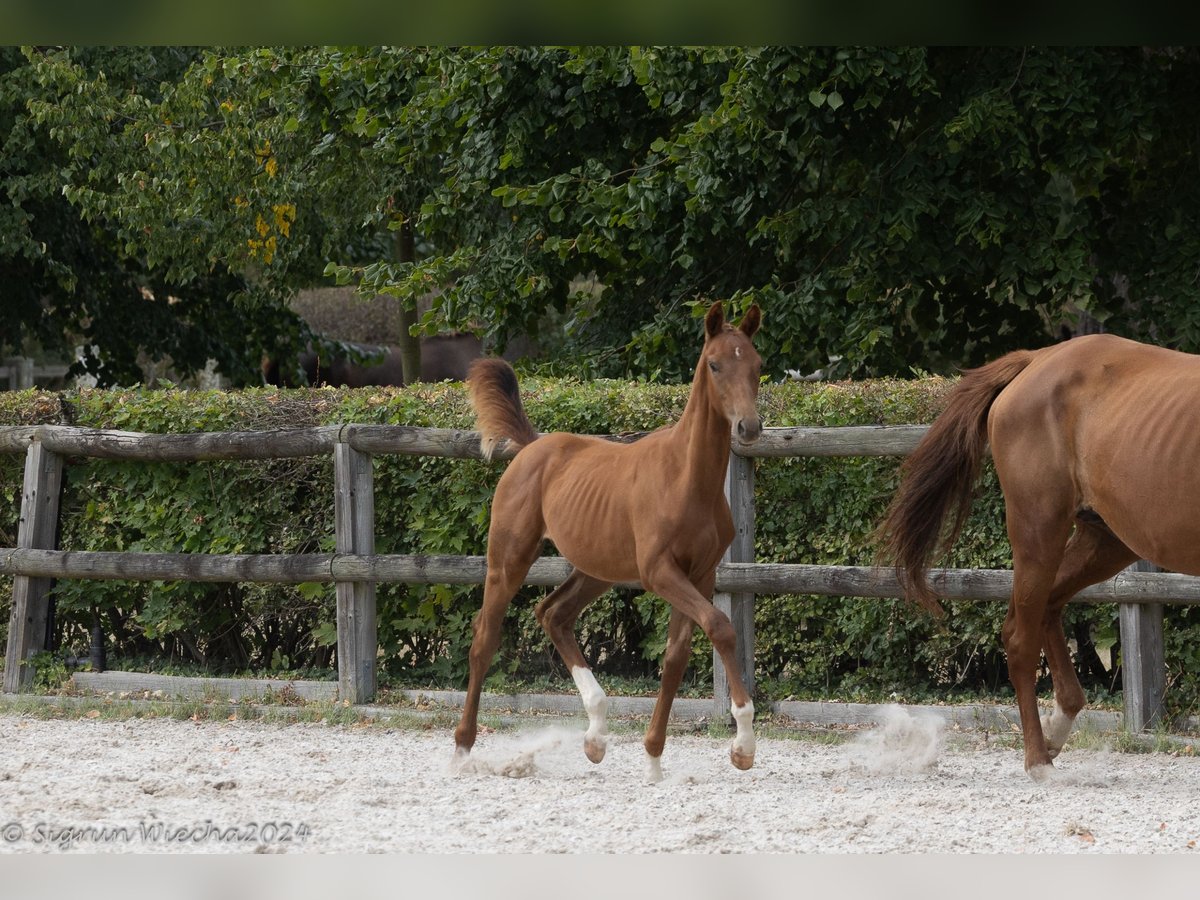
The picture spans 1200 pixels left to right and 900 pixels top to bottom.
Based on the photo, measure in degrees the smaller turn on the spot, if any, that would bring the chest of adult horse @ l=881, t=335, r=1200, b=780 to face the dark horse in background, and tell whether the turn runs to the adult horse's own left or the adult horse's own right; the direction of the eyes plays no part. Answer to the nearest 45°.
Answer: approximately 135° to the adult horse's own left

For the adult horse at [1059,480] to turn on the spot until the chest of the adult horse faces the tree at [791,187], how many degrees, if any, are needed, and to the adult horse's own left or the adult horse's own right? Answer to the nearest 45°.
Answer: approximately 135° to the adult horse's own left

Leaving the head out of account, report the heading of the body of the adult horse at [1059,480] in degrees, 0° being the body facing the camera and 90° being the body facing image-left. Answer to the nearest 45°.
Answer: approximately 270°

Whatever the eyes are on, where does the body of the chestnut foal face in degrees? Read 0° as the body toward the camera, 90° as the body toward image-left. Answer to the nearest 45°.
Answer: approximately 315°
